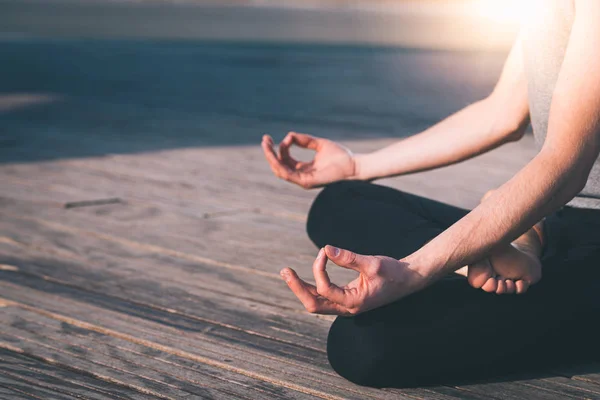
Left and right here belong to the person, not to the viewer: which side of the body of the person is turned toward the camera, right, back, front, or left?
left
